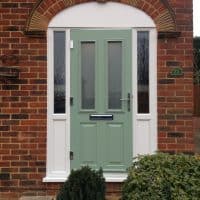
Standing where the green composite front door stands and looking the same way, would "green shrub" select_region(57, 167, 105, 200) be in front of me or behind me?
in front

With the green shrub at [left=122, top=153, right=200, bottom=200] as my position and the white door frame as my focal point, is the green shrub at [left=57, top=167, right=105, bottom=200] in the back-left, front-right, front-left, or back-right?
front-left

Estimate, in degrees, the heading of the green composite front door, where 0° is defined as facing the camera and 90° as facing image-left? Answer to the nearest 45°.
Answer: approximately 0°

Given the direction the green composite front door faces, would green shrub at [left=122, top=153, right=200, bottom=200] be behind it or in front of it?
in front

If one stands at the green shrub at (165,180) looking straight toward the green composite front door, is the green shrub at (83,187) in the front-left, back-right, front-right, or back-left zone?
front-left
